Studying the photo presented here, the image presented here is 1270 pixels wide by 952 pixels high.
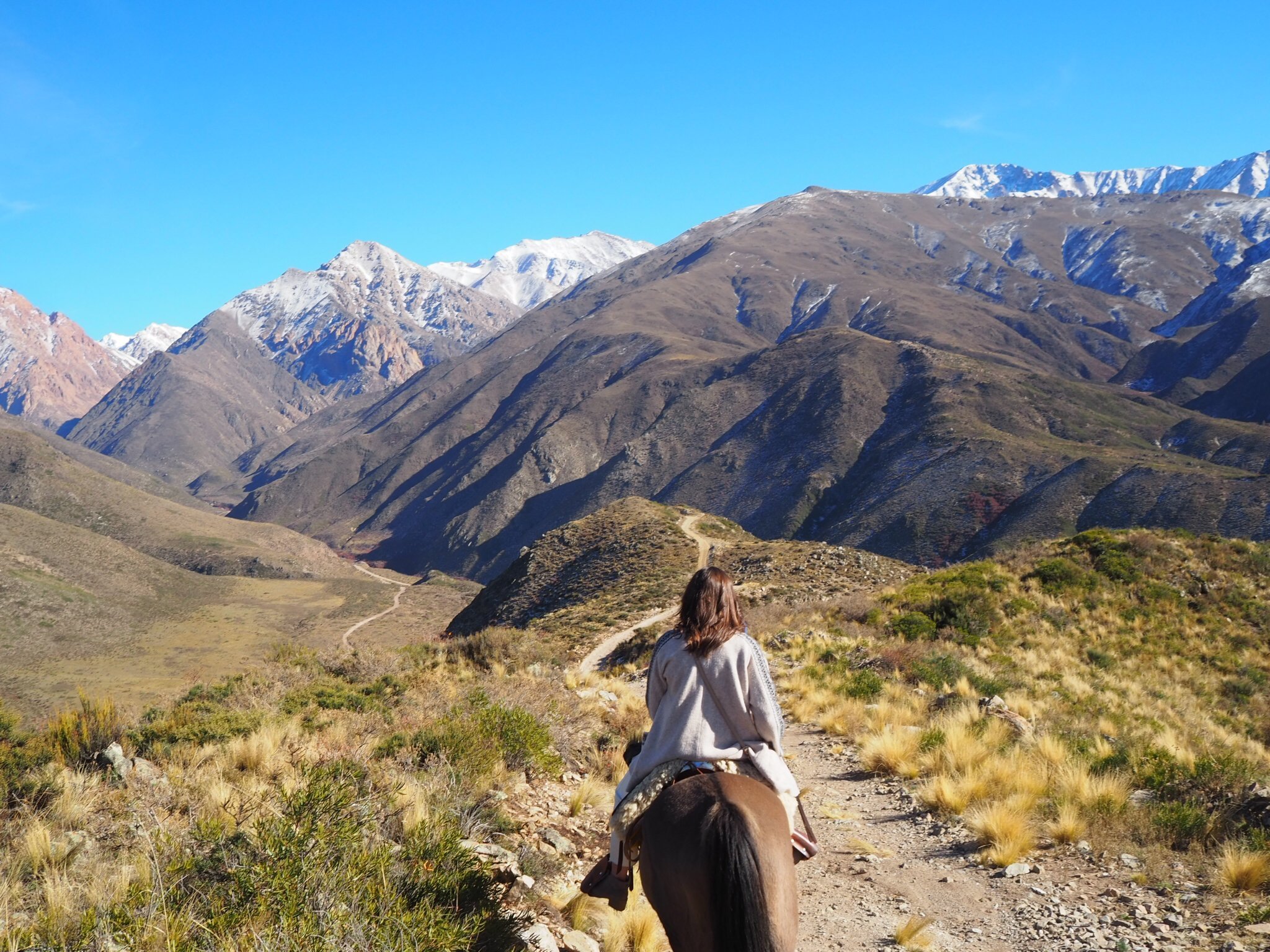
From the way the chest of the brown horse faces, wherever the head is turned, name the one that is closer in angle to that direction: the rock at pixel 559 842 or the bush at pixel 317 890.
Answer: the rock

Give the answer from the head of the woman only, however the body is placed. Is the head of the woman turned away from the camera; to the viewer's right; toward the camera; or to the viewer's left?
away from the camera

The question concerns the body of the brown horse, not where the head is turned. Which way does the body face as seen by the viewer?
away from the camera

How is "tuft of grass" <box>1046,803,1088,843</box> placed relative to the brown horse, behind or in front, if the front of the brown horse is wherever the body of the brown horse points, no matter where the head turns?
in front

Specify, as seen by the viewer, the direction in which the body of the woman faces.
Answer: away from the camera

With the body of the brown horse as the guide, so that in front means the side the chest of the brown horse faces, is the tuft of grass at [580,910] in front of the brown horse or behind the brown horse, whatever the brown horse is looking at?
in front

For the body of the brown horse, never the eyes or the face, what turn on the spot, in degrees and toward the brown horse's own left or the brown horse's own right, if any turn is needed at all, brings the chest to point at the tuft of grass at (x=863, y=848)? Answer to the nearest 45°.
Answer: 0° — it already faces it
